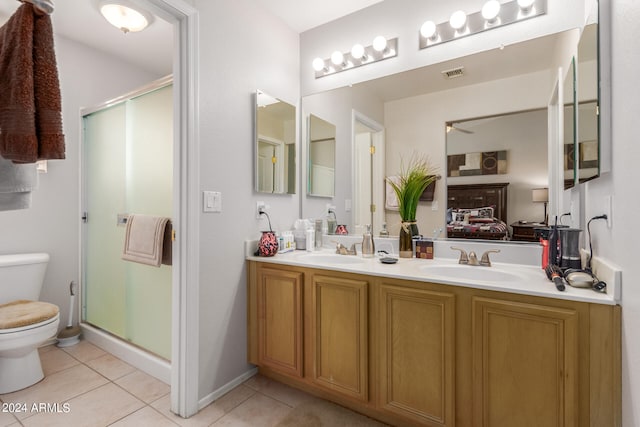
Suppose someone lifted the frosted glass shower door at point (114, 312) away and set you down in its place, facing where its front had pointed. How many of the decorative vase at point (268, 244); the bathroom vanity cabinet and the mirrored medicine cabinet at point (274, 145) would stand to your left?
3

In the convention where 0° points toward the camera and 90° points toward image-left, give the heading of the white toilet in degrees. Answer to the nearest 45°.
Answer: approximately 315°

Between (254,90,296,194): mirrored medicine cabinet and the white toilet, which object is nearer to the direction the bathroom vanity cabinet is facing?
the white toilet

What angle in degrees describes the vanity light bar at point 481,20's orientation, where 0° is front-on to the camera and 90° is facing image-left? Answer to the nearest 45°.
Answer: approximately 45°

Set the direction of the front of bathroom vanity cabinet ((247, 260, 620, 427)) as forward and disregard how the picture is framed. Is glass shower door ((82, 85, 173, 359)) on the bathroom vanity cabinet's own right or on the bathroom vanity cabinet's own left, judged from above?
on the bathroom vanity cabinet's own right

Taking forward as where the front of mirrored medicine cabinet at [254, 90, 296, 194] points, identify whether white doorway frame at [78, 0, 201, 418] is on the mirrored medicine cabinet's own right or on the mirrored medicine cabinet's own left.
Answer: on the mirrored medicine cabinet's own right

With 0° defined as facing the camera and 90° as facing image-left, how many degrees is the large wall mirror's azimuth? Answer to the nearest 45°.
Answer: approximately 45°
